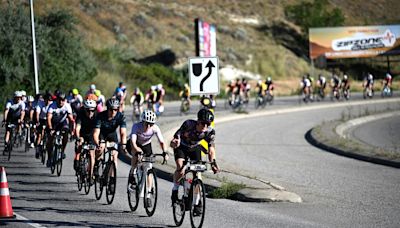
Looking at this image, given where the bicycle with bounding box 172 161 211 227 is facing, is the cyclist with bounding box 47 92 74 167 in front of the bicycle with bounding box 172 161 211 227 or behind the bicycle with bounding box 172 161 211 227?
behind

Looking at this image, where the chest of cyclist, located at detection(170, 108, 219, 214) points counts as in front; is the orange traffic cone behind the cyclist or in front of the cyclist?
behind

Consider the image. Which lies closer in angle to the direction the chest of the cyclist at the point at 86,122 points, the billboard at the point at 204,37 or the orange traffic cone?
the orange traffic cone

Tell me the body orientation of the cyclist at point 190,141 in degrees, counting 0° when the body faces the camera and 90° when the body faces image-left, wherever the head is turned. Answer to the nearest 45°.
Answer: approximately 315°

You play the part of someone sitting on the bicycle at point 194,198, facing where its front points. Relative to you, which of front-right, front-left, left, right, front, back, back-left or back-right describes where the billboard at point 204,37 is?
back-left

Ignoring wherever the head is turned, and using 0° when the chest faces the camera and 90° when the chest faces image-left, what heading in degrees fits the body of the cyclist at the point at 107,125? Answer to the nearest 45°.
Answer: approximately 0°

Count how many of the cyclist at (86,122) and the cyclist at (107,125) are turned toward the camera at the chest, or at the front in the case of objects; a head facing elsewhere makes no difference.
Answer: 2

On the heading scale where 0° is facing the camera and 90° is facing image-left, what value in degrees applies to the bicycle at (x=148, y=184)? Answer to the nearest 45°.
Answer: approximately 315°

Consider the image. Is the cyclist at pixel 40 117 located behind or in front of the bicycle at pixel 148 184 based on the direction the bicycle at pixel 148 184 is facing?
behind
